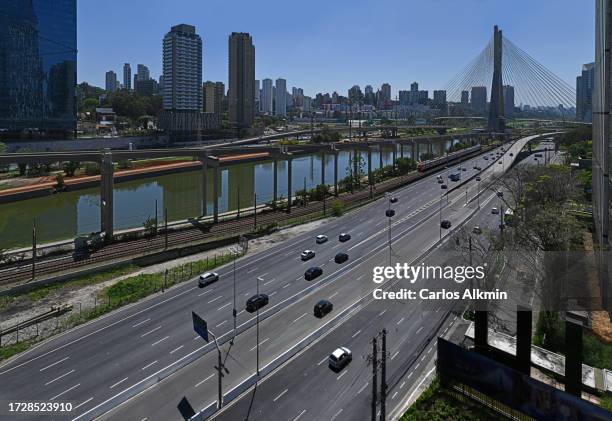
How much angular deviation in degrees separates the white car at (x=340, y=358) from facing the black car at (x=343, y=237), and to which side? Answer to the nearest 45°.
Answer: approximately 45° to its left

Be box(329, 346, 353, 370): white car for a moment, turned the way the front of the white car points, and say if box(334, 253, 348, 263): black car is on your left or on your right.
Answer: on your left

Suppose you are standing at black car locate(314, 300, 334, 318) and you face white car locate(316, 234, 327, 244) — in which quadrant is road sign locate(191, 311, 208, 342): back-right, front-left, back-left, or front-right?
back-left

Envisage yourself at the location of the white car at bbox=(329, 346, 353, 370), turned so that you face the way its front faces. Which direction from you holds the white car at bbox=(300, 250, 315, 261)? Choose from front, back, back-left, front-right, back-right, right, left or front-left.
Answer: front-left

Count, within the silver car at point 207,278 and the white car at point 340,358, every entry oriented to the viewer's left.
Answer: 0

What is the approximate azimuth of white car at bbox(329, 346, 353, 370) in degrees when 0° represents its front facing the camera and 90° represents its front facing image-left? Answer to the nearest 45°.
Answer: approximately 225°

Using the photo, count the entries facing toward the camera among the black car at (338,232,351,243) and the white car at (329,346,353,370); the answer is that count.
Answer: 0
